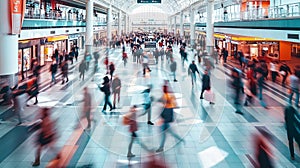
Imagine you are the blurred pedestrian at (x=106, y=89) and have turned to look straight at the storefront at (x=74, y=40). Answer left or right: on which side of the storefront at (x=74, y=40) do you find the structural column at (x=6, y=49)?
left

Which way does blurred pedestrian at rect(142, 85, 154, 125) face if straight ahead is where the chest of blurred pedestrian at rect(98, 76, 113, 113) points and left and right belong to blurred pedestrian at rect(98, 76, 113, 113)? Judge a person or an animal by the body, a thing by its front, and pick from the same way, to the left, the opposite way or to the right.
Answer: the opposite way

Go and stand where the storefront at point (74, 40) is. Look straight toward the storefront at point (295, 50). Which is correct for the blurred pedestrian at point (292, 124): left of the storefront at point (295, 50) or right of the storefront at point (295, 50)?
right
